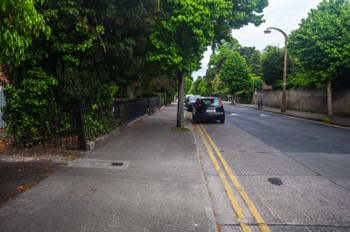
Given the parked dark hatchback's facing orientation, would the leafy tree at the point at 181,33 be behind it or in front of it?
behind

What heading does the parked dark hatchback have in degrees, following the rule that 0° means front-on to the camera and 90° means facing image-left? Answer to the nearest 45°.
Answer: approximately 180°

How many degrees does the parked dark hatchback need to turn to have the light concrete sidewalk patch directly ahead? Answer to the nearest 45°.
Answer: approximately 180°

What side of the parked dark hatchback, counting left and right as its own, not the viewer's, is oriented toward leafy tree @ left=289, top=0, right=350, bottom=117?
right

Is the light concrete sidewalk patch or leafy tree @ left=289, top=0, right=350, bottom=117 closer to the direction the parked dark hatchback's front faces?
the leafy tree
